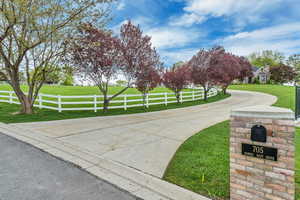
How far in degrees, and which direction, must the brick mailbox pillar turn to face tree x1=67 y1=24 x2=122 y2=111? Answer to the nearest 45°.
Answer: approximately 135° to its right

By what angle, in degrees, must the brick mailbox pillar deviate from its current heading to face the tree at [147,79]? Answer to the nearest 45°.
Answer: approximately 135° to its right

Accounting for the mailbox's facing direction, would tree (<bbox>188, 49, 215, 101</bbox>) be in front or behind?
behind

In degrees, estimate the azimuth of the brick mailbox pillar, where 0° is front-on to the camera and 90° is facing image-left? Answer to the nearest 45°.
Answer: approximately 0°

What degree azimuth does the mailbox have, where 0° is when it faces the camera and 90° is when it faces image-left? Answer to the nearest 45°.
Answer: approximately 0°

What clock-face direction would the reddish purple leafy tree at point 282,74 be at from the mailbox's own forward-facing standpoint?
The reddish purple leafy tree is roughly at 6 o'clock from the mailbox.

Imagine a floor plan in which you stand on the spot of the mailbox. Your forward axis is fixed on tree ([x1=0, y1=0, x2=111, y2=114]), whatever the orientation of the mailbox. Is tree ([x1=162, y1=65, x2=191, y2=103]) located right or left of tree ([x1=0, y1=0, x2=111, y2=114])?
right
